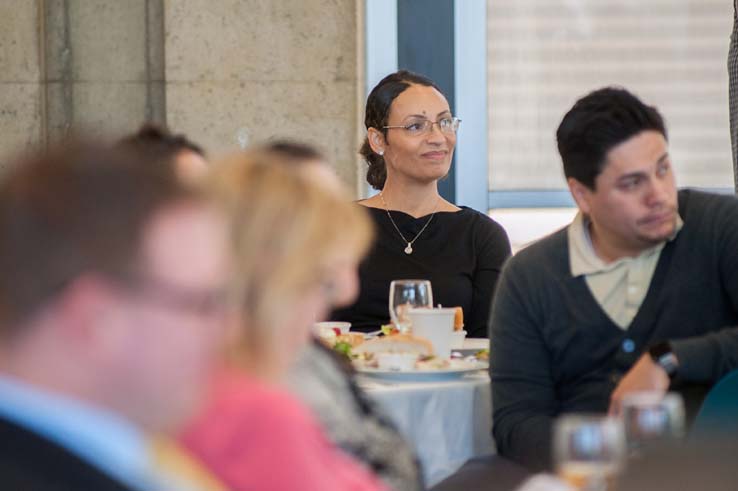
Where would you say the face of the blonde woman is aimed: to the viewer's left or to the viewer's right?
to the viewer's right

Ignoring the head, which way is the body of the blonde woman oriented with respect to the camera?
to the viewer's right
